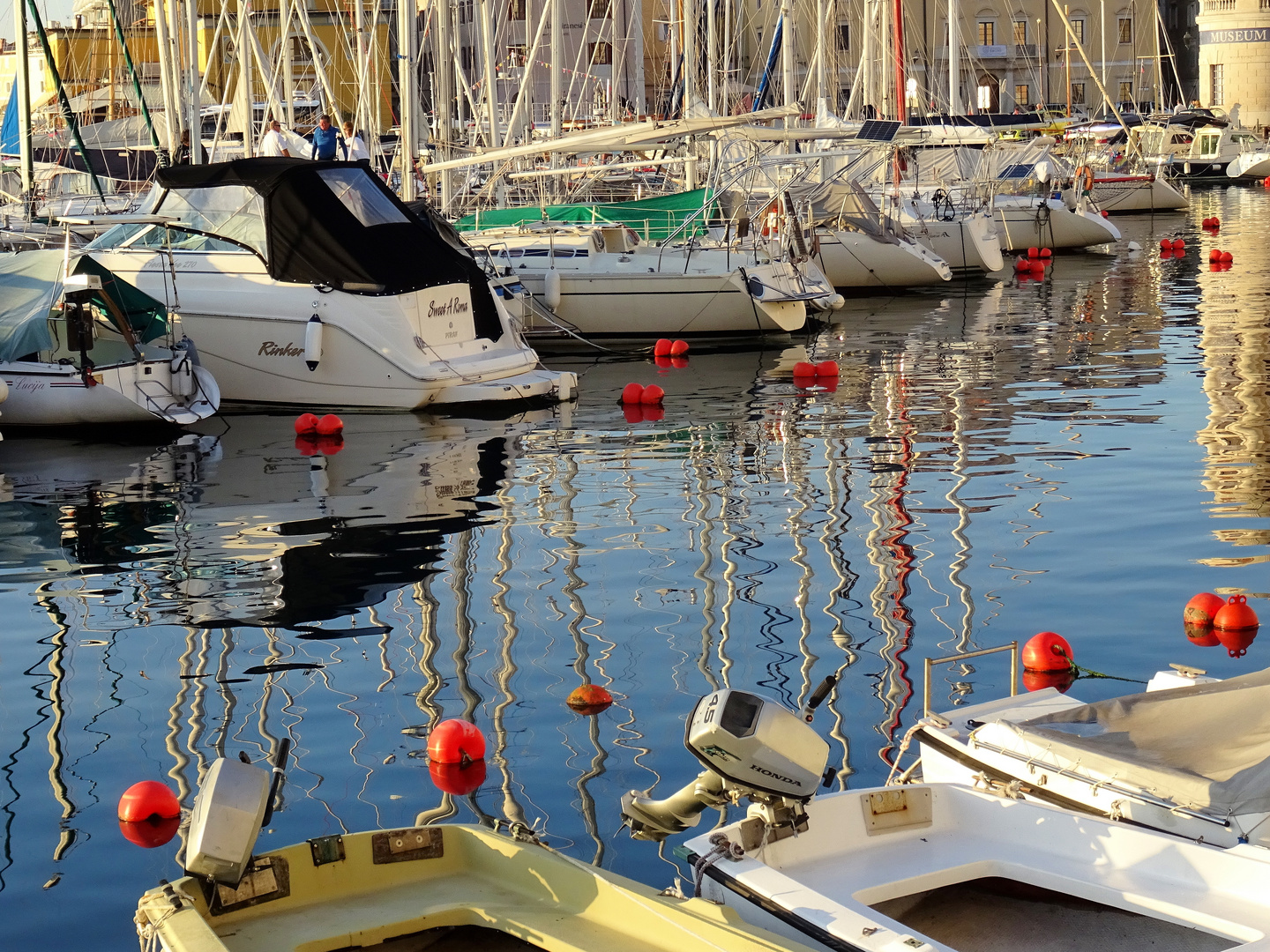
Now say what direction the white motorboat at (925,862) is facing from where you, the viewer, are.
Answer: facing the viewer and to the right of the viewer

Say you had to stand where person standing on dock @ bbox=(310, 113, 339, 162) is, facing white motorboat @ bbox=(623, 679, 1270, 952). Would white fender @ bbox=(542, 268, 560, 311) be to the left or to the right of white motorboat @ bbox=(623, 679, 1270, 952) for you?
left

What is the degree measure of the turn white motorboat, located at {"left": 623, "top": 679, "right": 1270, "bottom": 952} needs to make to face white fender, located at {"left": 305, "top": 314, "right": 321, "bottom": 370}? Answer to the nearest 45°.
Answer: approximately 180°

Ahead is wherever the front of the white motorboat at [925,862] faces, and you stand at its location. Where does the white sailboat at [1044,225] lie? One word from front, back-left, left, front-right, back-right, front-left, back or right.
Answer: back-left

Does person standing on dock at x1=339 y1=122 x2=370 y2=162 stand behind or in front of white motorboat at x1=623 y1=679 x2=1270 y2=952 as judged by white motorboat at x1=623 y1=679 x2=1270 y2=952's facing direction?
behind
